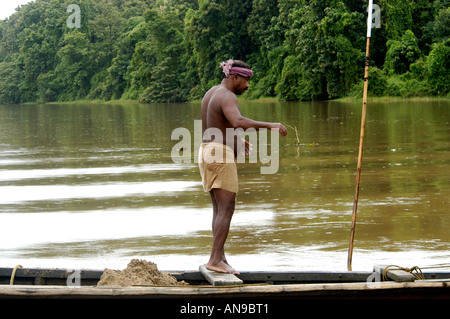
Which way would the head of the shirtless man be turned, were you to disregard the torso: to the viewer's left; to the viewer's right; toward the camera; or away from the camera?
to the viewer's right

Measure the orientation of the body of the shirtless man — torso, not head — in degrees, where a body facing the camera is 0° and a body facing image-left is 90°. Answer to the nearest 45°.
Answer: approximately 270°
